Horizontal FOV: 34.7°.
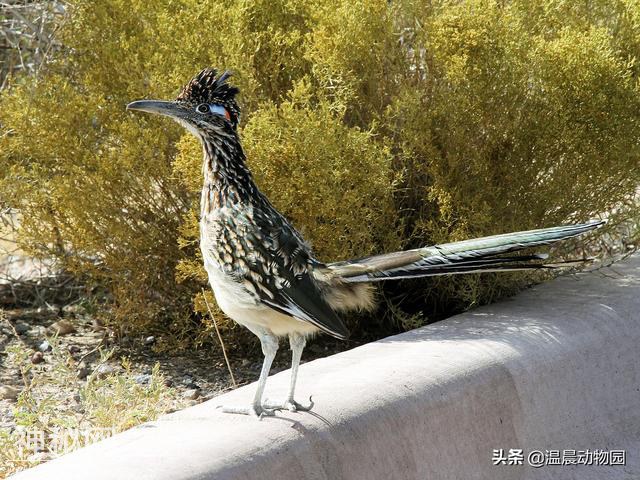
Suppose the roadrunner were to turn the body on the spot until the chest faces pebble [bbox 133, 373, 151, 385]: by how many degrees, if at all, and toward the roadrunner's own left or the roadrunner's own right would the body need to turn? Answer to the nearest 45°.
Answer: approximately 45° to the roadrunner's own right

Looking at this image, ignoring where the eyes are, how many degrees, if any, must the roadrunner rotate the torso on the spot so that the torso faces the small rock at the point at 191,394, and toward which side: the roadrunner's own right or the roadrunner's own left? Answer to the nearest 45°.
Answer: approximately 45° to the roadrunner's own right

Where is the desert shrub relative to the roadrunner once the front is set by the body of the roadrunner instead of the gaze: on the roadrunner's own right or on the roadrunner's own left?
on the roadrunner's own right

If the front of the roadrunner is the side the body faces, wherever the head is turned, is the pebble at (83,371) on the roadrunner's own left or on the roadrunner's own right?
on the roadrunner's own right

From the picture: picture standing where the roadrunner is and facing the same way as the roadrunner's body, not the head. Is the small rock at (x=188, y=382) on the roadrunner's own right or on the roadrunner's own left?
on the roadrunner's own right

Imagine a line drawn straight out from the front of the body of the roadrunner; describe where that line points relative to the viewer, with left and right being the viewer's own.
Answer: facing to the left of the viewer
